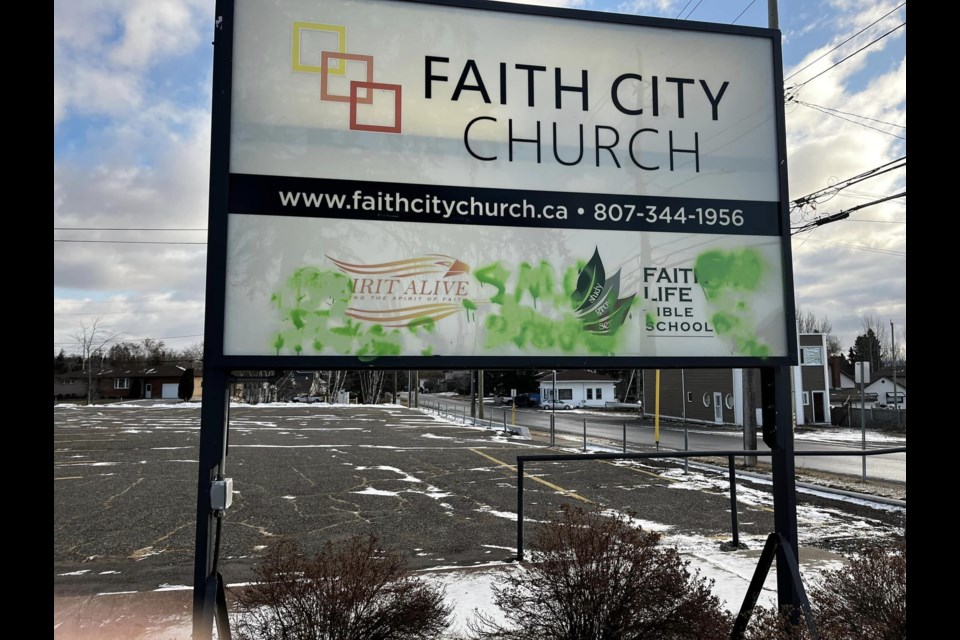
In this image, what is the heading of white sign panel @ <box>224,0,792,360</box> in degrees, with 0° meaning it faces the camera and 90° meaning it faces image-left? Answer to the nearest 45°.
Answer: approximately 0°
